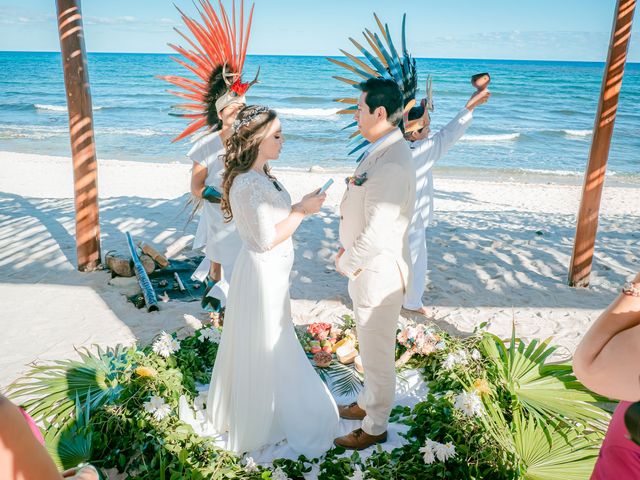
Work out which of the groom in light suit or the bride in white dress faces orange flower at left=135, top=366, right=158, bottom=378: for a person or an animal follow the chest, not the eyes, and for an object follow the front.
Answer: the groom in light suit

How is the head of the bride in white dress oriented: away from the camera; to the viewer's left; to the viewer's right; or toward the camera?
to the viewer's right

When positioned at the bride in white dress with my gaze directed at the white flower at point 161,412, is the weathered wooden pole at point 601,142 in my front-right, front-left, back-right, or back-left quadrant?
back-right

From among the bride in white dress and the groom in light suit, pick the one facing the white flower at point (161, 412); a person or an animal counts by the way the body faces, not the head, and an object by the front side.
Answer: the groom in light suit

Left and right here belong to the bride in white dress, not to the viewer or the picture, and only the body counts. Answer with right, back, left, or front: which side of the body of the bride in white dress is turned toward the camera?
right

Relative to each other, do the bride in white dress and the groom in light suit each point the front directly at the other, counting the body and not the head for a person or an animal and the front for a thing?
yes

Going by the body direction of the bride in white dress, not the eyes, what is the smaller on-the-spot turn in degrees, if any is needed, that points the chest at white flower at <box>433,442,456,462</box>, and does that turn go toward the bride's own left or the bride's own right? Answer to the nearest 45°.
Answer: approximately 45° to the bride's own right

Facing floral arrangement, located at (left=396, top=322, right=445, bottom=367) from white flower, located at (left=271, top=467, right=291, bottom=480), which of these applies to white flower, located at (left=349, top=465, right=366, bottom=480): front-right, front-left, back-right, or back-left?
front-right

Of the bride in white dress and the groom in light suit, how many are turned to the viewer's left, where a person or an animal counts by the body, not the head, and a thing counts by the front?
1

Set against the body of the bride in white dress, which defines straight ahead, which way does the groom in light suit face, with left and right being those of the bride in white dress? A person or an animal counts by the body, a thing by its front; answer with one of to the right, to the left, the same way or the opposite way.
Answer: the opposite way

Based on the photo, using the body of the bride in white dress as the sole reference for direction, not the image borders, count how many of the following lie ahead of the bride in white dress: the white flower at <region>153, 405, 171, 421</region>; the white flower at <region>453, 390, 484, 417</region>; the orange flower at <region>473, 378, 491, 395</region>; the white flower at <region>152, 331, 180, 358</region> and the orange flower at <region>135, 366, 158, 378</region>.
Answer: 2

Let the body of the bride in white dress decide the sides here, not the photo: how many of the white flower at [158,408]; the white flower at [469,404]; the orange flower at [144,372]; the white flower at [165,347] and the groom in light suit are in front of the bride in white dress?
2

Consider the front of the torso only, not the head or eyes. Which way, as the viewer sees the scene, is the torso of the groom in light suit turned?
to the viewer's left

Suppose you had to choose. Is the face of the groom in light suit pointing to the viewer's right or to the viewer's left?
to the viewer's left

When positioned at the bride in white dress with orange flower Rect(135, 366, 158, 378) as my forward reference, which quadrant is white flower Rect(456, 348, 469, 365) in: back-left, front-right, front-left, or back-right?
back-right
